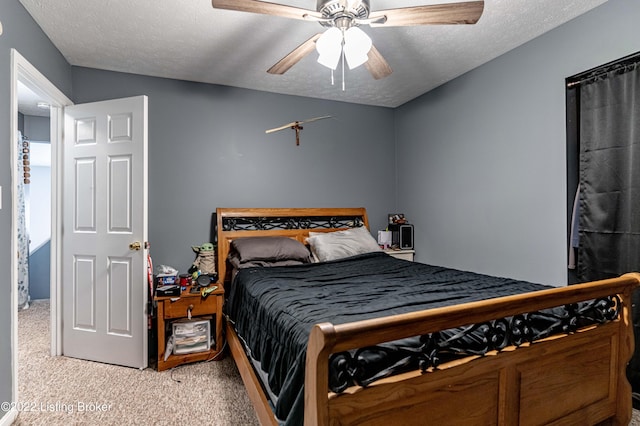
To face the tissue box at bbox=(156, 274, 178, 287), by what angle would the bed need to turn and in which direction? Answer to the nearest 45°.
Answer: approximately 135° to its right

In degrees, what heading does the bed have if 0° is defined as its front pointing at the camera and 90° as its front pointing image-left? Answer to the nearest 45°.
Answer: approximately 315°

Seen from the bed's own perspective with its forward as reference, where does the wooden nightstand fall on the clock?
The wooden nightstand is roughly at 5 o'clock from the bed.

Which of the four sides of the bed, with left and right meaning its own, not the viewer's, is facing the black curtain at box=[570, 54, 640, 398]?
left

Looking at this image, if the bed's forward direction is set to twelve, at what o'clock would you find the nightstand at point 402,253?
The nightstand is roughly at 7 o'clock from the bed.

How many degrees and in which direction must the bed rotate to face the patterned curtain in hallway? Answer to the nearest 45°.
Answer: approximately 135° to its right

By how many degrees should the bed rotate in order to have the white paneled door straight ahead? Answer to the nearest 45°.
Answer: approximately 135° to its right
